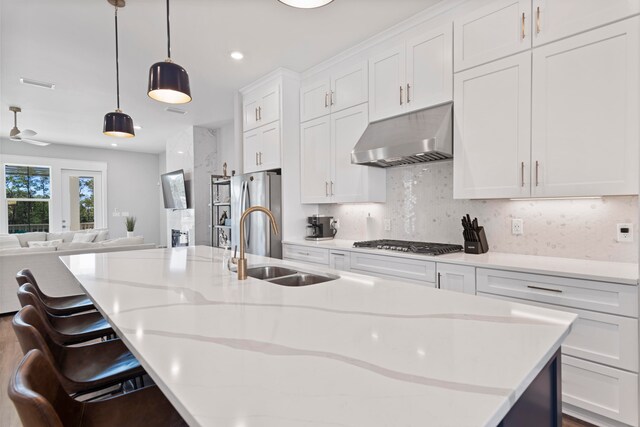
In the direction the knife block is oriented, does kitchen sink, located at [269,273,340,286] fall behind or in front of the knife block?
in front

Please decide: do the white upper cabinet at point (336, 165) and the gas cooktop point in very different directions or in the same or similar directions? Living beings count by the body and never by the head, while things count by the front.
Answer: same or similar directions

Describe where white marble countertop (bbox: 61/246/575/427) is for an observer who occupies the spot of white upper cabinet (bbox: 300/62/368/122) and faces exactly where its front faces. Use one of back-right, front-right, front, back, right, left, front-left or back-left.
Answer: front-left

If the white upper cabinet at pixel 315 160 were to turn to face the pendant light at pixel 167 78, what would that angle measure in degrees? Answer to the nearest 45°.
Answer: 0° — it already faces it

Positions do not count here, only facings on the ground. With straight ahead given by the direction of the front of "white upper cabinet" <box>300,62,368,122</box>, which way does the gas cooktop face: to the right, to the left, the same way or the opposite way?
the same way

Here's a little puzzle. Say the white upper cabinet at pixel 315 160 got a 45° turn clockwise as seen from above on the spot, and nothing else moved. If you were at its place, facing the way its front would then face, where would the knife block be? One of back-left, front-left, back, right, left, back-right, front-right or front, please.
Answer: back-left

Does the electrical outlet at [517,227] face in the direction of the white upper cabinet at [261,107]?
no

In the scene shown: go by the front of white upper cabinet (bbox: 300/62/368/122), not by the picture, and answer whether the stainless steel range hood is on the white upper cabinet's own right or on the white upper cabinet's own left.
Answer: on the white upper cabinet's own left

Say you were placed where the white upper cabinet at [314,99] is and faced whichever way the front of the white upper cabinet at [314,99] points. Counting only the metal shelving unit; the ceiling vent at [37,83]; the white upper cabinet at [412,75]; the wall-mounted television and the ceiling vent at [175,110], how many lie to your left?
1

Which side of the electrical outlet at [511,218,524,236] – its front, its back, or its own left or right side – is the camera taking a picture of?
front

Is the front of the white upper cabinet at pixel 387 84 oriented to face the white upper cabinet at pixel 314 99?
no

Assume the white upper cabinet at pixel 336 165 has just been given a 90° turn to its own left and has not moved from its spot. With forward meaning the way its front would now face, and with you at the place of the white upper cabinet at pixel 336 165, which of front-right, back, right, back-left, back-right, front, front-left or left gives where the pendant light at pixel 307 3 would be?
front-right

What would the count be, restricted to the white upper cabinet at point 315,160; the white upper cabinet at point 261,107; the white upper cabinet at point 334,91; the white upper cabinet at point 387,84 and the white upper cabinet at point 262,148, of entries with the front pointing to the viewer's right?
0

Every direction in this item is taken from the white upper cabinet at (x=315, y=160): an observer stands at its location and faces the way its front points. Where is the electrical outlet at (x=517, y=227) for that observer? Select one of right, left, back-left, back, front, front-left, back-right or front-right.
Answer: left

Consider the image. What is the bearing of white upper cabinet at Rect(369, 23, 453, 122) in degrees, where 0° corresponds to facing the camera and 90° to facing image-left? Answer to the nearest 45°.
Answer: approximately 45°

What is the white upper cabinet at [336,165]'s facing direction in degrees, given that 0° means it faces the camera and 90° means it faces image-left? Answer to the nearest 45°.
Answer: approximately 45°

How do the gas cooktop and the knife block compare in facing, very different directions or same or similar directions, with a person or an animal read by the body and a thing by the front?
same or similar directions

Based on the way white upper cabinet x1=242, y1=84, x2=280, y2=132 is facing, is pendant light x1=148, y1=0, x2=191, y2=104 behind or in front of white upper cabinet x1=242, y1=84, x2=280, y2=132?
in front

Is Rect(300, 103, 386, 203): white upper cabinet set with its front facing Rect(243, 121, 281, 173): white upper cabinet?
no

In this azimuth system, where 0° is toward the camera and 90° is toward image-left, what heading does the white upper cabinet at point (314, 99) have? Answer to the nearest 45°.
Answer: approximately 45°

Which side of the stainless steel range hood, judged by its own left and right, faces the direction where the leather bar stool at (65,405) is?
front

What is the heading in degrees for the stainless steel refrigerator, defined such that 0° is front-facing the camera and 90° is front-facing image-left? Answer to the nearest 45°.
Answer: approximately 45°
